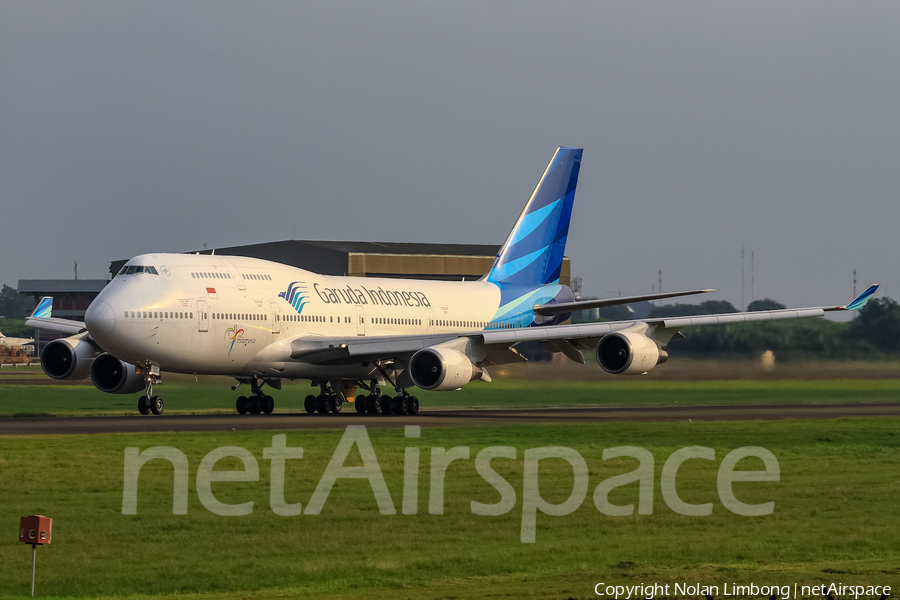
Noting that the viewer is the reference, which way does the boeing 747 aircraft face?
facing the viewer and to the left of the viewer
